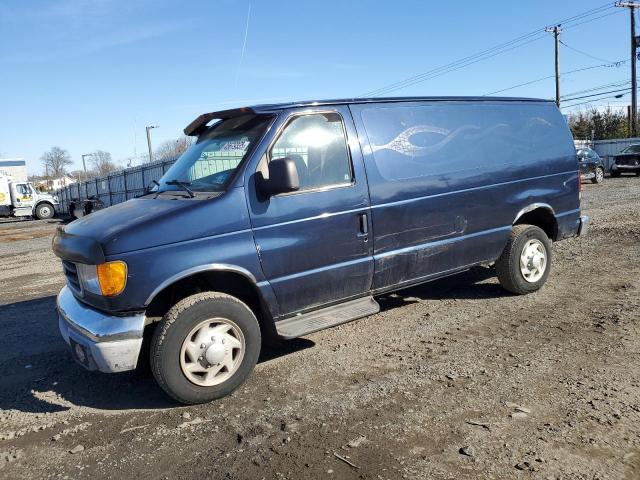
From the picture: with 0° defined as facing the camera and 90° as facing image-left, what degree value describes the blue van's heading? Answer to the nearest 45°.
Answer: approximately 45°

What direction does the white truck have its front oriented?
to the viewer's right

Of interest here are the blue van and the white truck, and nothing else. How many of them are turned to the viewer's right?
1

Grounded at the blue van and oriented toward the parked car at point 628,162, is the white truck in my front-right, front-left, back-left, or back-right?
front-left

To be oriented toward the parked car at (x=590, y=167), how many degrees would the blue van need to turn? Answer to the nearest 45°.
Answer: approximately 180°

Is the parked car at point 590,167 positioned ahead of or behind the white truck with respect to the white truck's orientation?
ahead

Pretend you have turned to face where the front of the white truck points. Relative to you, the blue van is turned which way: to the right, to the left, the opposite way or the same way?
the opposite way

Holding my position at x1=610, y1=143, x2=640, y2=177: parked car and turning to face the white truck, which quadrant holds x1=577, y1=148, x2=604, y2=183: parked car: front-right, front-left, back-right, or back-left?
front-left

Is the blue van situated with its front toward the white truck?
no

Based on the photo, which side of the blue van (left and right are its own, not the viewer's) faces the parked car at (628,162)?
back

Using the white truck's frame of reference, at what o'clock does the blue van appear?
The blue van is roughly at 3 o'clock from the white truck.

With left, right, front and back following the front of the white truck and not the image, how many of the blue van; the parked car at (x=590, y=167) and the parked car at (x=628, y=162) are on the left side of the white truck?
0

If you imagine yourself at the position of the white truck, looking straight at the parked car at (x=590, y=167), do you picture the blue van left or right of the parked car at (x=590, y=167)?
right

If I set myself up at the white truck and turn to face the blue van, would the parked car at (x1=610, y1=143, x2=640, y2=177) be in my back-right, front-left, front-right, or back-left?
front-left
